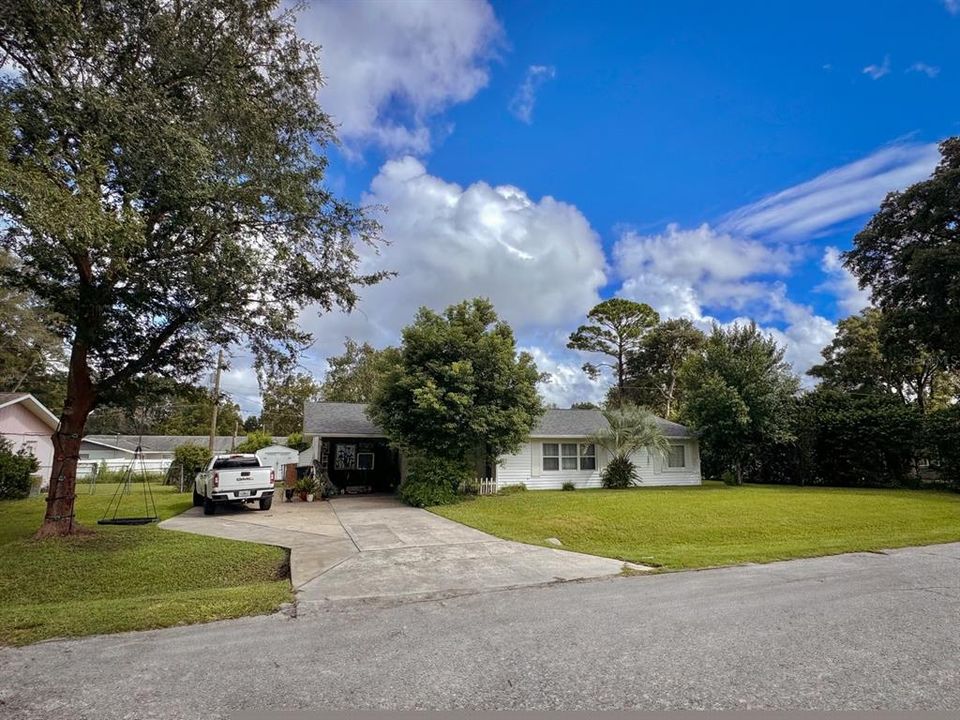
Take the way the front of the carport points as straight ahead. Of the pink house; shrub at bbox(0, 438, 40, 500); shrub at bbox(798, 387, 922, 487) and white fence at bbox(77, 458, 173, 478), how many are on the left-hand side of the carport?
1

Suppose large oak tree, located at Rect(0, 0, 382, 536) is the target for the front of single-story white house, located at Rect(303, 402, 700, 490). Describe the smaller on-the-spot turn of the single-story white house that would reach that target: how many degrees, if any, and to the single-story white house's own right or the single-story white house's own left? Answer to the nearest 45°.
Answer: approximately 45° to the single-story white house's own right

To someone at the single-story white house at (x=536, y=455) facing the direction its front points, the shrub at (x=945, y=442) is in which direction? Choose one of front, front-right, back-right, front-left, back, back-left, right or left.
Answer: left

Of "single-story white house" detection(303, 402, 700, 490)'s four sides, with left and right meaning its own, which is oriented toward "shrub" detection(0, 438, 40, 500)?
right

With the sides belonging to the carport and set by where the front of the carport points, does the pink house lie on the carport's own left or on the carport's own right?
on the carport's own right

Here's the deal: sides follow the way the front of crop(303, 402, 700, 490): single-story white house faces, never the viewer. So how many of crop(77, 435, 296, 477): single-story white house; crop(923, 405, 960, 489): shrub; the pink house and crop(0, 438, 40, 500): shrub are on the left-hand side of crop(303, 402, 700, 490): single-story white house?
1

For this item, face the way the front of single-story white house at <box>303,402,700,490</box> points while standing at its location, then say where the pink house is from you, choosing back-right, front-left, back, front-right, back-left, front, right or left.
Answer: right

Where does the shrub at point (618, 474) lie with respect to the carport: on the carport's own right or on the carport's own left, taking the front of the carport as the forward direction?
on the carport's own left

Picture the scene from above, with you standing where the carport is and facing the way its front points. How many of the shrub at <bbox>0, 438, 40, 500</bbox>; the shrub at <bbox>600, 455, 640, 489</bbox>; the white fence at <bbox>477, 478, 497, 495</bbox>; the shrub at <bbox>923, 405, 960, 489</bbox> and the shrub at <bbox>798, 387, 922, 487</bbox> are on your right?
1

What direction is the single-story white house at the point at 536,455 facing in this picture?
toward the camera

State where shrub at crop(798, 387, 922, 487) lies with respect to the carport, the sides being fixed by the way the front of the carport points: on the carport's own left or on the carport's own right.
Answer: on the carport's own left

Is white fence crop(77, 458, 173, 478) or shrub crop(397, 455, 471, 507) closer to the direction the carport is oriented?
the shrub

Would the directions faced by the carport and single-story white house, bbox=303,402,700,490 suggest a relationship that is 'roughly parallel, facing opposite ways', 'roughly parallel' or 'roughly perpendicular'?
roughly parallel
